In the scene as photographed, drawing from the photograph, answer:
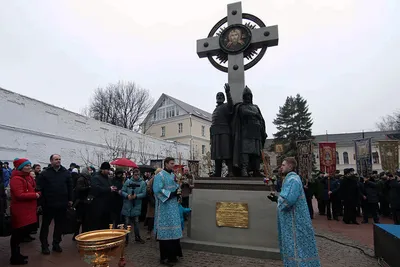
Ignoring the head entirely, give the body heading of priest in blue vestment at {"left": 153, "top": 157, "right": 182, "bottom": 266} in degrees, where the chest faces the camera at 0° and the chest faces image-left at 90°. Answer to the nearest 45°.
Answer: approximately 315°

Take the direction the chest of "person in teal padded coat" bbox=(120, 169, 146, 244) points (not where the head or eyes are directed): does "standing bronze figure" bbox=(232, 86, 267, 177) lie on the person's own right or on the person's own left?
on the person's own left

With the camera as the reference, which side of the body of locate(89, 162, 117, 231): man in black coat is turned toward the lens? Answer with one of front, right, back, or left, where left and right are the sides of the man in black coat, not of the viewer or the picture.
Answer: right

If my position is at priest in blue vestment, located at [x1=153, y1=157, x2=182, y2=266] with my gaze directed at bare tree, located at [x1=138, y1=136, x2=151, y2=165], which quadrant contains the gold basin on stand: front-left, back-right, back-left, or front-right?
back-left

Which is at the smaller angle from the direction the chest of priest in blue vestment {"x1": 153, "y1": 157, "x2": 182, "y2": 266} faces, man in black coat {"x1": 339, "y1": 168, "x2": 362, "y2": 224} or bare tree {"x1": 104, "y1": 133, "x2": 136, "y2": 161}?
the man in black coat

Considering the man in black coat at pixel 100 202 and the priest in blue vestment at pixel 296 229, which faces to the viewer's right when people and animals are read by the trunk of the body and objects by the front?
the man in black coat

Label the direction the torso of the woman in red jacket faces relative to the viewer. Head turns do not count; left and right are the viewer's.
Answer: facing to the right of the viewer

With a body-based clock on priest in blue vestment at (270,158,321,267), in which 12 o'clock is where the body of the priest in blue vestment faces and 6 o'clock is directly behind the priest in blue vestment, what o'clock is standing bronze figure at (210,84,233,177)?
The standing bronze figure is roughly at 2 o'clock from the priest in blue vestment.

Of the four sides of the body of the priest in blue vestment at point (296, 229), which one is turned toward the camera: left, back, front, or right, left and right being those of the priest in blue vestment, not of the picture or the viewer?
left

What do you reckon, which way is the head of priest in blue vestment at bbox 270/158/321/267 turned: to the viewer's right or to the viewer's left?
to the viewer's left
